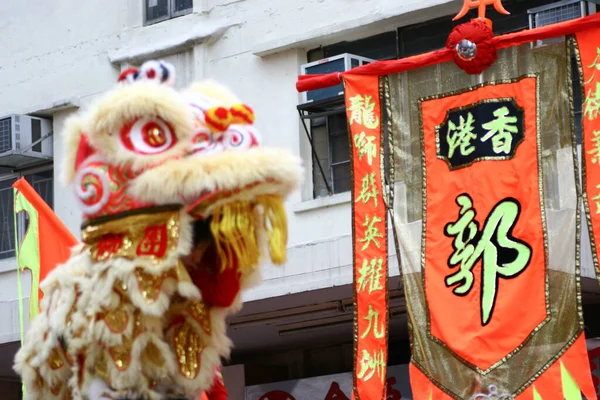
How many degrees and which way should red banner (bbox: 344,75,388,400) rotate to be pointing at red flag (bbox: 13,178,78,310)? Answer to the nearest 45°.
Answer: approximately 45° to its right

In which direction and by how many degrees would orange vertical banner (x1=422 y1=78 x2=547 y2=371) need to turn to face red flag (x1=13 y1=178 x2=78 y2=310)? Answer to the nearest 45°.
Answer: approximately 45° to its right

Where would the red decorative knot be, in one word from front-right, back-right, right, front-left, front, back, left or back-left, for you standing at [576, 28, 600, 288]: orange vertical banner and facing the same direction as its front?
right

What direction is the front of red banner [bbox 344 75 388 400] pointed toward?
toward the camera

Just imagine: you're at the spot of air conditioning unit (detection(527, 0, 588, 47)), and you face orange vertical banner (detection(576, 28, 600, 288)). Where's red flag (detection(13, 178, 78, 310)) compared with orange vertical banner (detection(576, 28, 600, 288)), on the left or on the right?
right

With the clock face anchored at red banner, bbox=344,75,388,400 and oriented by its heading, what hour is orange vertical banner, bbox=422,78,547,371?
The orange vertical banner is roughly at 10 o'clock from the red banner.

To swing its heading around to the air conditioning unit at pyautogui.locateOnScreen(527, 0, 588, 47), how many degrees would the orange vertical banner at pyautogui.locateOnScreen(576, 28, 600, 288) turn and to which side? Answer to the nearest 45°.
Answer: approximately 180°

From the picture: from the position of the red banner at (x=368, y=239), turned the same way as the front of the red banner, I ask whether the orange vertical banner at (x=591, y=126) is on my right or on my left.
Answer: on my left

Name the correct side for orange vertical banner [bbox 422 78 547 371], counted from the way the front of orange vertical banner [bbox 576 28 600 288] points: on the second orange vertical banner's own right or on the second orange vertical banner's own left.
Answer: on the second orange vertical banner's own right

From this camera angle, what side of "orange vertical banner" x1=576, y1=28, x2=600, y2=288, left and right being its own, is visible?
front

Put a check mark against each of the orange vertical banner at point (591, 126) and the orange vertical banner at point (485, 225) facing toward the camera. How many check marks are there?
2
